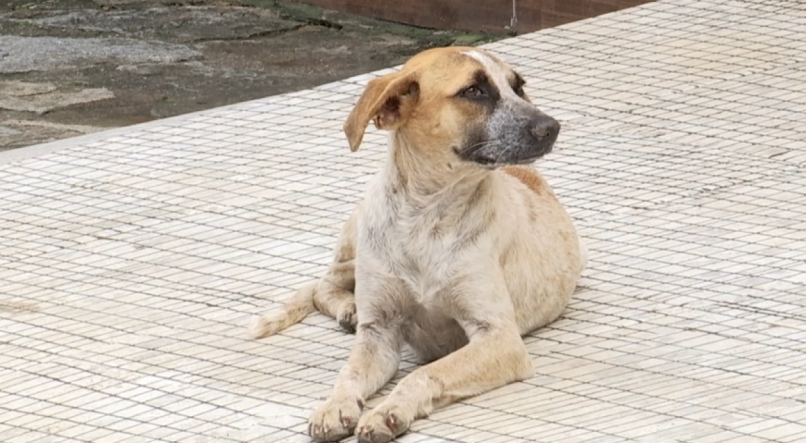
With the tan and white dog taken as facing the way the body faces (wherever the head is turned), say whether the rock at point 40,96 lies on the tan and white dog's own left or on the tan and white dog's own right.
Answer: on the tan and white dog's own right

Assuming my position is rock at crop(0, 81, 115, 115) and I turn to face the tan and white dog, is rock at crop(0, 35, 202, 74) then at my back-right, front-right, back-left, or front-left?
back-left

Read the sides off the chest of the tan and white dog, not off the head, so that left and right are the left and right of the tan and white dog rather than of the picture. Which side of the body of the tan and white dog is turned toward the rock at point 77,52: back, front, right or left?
right

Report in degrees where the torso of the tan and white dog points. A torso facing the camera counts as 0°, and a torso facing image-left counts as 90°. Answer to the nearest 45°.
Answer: approximately 45°
